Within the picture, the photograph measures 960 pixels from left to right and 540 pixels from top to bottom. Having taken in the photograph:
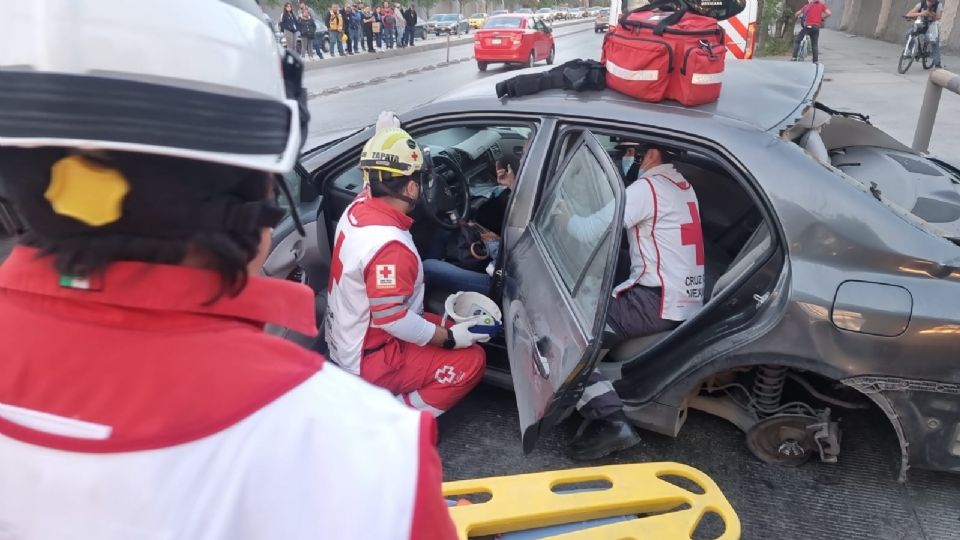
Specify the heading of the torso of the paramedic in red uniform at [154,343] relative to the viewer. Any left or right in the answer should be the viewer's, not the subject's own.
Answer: facing away from the viewer and to the right of the viewer

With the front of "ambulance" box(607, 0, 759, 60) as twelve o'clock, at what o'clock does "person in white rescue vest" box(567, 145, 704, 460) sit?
The person in white rescue vest is roughly at 6 o'clock from the ambulance.

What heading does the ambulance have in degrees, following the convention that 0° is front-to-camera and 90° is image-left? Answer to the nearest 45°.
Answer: approximately 180°

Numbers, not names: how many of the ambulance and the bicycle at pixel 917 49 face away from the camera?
1

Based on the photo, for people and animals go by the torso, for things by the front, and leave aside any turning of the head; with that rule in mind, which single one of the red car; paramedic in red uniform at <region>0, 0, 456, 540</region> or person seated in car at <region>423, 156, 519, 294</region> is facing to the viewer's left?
the person seated in car

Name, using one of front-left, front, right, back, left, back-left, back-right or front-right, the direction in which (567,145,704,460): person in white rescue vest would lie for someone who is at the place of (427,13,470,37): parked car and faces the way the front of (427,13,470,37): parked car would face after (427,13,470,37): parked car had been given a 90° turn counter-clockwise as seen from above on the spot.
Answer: front-right

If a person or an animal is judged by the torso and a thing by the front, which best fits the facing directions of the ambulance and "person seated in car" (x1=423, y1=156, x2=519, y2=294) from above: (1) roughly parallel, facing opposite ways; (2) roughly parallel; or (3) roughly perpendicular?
roughly perpendicular

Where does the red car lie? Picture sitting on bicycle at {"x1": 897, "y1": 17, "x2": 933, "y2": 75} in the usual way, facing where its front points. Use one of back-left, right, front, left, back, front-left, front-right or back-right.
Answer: front-right

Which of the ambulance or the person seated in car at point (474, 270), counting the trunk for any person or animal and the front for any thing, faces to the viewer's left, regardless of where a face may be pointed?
the person seated in car

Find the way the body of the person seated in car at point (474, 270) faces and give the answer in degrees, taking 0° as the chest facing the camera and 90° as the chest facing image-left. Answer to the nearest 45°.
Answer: approximately 90°

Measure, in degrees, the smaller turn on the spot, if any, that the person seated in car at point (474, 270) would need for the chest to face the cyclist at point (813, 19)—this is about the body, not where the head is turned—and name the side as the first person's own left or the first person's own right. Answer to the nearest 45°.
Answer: approximately 135° to the first person's own right

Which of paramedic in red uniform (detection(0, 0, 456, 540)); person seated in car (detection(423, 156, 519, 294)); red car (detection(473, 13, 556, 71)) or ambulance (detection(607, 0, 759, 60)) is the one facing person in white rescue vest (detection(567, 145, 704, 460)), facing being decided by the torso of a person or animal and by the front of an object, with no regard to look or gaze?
the paramedic in red uniform

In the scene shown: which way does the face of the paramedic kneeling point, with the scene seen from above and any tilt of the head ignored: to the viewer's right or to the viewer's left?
to the viewer's right

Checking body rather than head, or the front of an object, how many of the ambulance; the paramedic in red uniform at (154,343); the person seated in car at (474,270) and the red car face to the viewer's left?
1

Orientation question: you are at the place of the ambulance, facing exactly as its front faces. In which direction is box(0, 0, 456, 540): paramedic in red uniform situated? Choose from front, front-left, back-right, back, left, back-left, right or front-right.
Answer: back

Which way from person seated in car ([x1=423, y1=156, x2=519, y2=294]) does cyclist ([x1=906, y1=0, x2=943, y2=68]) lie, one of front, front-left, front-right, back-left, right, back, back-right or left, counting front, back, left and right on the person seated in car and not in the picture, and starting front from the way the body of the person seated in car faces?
back-right

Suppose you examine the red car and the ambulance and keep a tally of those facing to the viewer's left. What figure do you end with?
0
